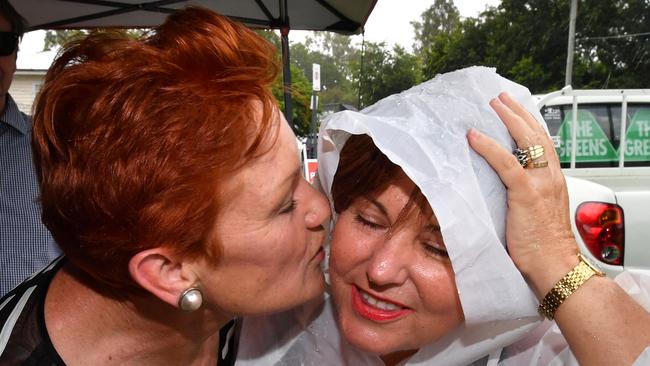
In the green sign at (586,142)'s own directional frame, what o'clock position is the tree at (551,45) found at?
The tree is roughly at 6 o'clock from the green sign.

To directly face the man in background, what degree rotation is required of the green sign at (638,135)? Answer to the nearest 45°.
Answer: approximately 45° to its right

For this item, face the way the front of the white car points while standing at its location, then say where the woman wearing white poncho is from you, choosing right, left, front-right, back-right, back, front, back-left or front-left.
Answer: back

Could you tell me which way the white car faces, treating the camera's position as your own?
facing away from the viewer

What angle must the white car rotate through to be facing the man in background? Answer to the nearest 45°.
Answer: approximately 135° to its left

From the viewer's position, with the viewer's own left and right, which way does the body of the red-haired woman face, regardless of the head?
facing to the right of the viewer

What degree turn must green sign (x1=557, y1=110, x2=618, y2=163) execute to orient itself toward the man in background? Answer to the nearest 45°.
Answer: approximately 45° to its right

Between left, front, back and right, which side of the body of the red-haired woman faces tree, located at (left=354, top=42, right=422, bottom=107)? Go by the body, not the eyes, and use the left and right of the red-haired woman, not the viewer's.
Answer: left

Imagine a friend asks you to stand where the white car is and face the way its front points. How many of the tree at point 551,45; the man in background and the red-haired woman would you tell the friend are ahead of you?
1

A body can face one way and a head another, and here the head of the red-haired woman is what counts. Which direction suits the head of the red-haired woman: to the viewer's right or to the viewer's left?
to the viewer's right
